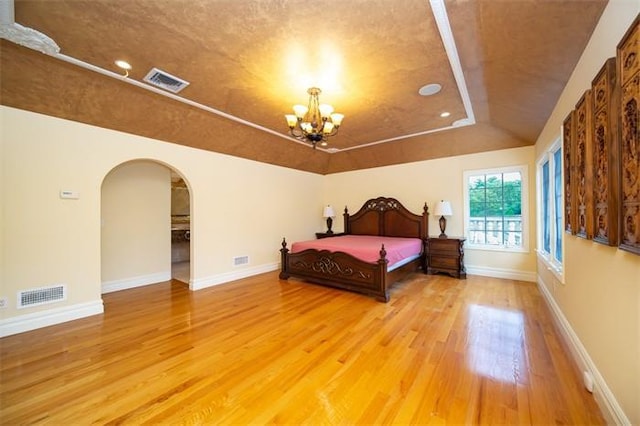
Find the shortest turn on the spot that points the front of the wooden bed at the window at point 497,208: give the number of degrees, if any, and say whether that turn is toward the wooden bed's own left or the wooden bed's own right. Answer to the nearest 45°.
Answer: approximately 135° to the wooden bed's own left

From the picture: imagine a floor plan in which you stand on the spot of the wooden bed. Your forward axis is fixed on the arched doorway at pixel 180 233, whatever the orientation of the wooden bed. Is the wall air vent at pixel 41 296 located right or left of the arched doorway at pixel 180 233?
left

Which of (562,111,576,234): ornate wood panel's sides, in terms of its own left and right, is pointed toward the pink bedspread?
front

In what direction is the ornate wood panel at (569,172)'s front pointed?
to the viewer's left

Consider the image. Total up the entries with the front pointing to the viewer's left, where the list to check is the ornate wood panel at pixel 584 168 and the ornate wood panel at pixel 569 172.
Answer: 2

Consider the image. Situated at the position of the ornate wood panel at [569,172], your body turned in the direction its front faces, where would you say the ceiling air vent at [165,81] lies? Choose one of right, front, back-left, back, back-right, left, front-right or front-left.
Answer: front-left

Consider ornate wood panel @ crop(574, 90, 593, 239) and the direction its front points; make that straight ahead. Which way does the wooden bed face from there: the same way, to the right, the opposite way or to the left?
to the left

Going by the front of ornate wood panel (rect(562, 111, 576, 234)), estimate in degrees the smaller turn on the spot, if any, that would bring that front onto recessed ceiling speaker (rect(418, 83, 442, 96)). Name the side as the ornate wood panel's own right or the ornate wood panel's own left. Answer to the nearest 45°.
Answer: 0° — it already faces it
